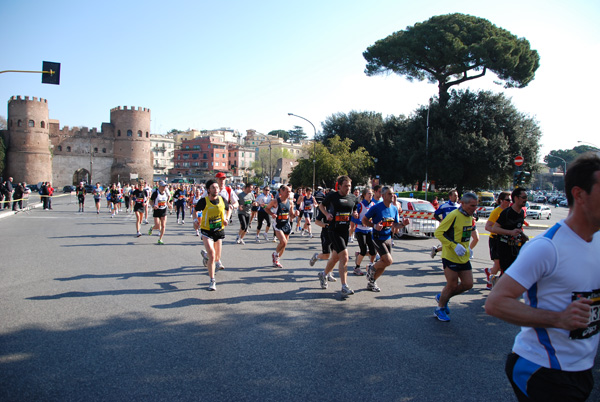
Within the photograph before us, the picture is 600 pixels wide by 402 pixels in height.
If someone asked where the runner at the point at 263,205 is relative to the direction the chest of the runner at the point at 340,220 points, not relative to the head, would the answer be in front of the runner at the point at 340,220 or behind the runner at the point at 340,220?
behind

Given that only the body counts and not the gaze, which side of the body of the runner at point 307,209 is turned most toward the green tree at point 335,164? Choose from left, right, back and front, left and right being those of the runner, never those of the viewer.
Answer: back

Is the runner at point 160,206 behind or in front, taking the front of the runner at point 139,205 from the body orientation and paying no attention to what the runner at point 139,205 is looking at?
in front

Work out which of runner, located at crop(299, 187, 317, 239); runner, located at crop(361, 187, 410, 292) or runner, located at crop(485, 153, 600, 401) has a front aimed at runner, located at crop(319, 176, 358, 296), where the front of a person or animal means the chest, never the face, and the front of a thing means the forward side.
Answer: runner, located at crop(299, 187, 317, 239)

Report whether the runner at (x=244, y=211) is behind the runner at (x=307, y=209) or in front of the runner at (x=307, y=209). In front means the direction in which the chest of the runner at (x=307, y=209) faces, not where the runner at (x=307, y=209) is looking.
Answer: in front

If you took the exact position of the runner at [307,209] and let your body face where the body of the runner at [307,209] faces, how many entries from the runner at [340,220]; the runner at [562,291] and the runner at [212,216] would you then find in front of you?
3

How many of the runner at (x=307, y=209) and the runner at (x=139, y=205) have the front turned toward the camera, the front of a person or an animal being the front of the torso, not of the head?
2

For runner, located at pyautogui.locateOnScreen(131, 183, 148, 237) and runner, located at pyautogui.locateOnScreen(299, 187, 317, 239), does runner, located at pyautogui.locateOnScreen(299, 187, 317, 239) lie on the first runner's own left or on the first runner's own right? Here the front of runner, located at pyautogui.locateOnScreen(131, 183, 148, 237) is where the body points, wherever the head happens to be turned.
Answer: on the first runner's own left
